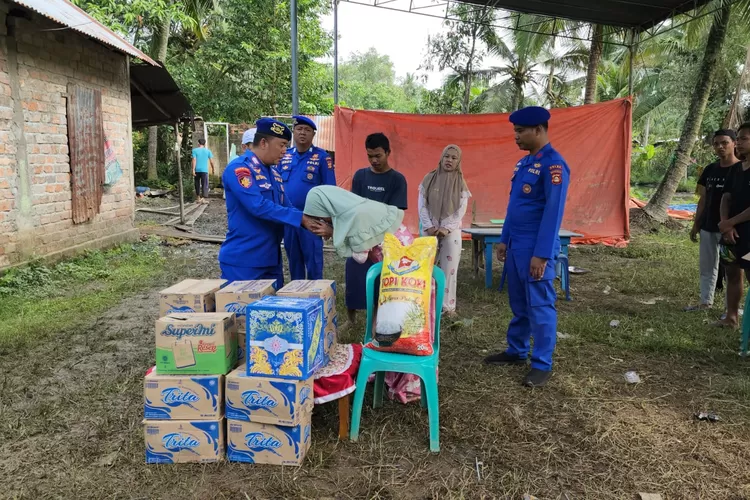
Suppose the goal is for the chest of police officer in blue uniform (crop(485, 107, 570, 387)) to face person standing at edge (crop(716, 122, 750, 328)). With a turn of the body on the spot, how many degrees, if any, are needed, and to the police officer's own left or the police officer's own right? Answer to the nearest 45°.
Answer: approximately 180°

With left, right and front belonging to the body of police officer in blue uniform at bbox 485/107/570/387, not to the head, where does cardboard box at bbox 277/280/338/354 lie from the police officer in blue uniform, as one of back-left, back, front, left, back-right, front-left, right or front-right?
front

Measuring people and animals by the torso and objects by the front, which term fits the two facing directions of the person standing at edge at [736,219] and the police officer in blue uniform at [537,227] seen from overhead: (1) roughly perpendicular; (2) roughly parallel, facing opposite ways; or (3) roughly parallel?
roughly parallel

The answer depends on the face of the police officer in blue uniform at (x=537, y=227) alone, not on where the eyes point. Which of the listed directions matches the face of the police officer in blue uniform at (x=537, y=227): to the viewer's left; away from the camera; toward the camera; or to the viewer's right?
to the viewer's left

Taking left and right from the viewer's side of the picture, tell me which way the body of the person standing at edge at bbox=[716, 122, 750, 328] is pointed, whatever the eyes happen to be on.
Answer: facing the viewer and to the left of the viewer

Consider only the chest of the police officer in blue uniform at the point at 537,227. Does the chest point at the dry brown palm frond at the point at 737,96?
no

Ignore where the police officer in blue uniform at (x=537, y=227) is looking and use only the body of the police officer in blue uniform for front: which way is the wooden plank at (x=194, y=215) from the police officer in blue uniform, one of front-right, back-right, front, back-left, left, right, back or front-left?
right

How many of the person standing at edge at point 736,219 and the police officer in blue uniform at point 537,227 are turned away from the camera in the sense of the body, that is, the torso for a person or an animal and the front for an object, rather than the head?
0

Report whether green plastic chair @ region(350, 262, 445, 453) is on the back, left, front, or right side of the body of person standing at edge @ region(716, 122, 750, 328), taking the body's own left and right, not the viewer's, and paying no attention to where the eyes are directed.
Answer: front

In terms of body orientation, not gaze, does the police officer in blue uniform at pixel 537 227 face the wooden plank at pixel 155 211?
no

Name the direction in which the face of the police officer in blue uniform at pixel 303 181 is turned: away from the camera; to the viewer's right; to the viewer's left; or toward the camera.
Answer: toward the camera

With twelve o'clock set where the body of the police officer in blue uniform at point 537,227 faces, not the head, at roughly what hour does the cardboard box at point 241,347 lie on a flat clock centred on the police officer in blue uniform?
The cardboard box is roughly at 12 o'clock from the police officer in blue uniform.

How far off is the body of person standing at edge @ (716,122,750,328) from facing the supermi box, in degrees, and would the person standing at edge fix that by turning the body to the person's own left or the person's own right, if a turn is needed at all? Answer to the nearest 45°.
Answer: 0° — they already face it

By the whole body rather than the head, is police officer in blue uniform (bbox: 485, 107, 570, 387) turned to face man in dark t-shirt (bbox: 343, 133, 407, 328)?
no

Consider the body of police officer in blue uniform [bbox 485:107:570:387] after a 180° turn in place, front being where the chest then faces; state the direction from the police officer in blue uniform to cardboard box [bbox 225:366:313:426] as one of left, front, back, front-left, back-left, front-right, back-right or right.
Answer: back

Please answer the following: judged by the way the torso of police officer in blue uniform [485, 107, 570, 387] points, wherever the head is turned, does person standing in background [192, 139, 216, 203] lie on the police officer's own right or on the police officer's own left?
on the police officer's own right

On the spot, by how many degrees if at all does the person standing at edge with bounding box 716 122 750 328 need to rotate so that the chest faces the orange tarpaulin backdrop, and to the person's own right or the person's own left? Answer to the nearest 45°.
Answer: approximately 90° to the person's own right

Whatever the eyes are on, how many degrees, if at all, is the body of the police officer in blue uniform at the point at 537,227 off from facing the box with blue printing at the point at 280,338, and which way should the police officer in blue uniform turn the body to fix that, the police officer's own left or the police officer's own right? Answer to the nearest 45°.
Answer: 0° — they already face it

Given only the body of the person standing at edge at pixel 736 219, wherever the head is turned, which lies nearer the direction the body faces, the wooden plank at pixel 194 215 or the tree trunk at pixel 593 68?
the wooden plank

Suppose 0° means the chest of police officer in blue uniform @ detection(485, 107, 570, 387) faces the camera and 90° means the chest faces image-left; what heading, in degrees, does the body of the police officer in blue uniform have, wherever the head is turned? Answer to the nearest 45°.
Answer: approximately 45°
